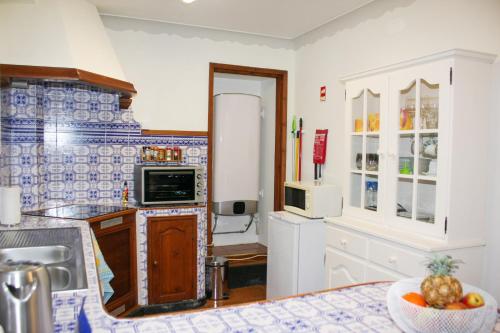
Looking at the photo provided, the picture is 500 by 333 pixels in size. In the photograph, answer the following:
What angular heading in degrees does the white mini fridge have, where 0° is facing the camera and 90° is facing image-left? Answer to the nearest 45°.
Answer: approximately 45°

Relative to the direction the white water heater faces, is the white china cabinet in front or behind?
in front

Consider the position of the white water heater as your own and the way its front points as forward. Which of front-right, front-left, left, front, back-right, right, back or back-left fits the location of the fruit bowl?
front

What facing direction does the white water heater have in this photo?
toward the camera

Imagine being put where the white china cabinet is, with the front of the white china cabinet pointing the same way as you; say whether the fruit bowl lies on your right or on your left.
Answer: on your left

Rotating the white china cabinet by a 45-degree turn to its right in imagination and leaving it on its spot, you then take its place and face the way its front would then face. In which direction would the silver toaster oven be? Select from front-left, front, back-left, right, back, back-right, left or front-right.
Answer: front

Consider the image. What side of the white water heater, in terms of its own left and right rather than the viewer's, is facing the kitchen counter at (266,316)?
front

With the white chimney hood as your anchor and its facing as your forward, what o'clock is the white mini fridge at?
The white mini fridge is roughly at 11 o'clock from the white chimney hood.

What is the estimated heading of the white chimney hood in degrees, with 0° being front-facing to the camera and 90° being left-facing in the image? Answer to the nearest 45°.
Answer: approximately 315°

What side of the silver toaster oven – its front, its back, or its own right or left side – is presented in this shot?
front

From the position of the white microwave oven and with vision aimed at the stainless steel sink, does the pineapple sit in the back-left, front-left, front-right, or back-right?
front-left

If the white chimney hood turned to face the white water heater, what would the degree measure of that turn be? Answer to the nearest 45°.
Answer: approximately 90° to its left

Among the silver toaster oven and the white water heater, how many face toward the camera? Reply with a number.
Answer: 2

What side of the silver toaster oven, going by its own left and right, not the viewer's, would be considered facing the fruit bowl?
front

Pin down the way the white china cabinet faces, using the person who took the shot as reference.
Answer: facing the viewer and to the left of the viewer
